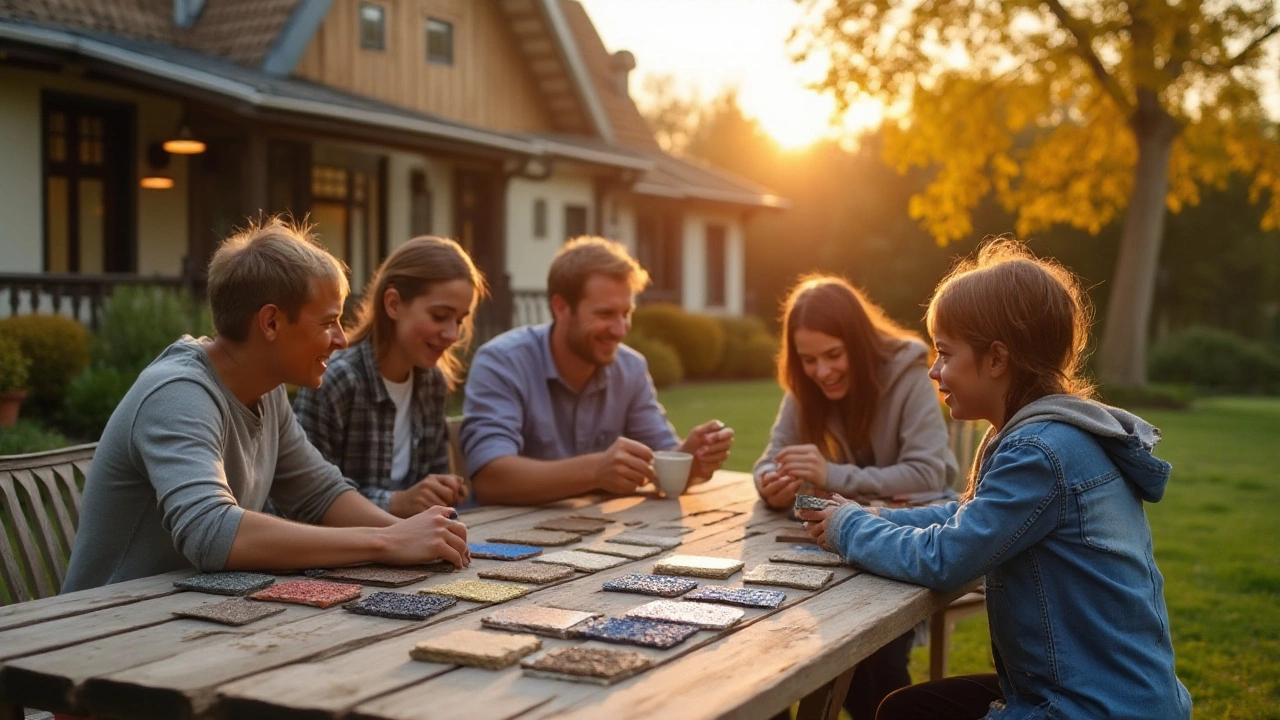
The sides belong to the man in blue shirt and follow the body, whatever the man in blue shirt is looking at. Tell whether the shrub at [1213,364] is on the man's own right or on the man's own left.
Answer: on the man's own left

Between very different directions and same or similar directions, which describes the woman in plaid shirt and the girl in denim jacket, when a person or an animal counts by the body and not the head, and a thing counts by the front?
very different directions

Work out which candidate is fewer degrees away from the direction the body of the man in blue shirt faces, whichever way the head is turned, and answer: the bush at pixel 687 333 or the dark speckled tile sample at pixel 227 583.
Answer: the dark speckled tile sample

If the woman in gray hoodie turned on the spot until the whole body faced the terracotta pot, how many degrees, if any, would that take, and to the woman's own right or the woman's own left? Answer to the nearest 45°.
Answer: approximately 90° to the woman's own right

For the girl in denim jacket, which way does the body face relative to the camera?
to the viewer's left

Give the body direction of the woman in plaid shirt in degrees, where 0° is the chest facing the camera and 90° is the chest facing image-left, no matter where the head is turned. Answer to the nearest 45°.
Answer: approximately 315°

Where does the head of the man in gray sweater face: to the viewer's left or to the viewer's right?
to the viewer's right
